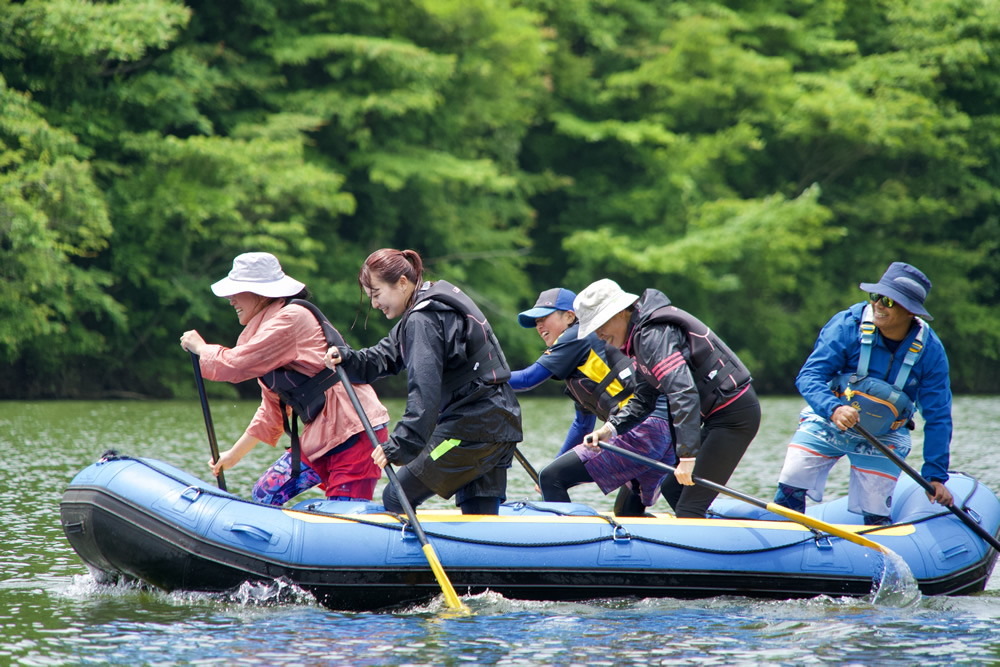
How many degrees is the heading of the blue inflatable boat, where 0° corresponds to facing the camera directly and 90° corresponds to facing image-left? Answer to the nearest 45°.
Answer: approximately 90°

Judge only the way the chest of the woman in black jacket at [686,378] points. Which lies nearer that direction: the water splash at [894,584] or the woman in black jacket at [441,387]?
the woman in black jacket

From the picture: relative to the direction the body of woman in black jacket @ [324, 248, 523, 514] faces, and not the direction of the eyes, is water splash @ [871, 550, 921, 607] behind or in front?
behind

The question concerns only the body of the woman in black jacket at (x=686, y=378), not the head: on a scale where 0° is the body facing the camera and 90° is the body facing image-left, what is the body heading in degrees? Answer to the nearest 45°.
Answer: approximately 90°

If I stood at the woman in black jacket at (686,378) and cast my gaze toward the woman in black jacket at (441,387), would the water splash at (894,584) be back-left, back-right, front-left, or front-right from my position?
back-left

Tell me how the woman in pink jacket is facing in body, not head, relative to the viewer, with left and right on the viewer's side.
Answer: facing to the left of the viewer
